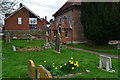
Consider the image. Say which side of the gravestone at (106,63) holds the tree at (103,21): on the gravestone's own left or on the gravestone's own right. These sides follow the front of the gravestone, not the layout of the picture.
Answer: on the gravestone's own right

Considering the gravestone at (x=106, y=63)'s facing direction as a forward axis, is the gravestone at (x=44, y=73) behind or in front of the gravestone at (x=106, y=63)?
in front

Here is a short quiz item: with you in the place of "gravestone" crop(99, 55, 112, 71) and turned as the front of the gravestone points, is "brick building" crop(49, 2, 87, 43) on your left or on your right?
on your right

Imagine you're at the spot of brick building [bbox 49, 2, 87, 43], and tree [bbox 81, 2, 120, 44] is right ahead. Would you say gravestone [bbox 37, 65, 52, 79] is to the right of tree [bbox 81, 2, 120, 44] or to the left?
right

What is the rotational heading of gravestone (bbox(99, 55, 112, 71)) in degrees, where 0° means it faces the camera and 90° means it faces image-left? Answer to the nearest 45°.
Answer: approximately 45°

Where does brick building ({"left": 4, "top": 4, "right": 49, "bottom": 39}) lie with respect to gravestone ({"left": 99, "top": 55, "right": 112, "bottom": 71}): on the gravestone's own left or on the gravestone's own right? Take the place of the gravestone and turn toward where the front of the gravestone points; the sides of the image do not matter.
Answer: on the gravestone's own right
